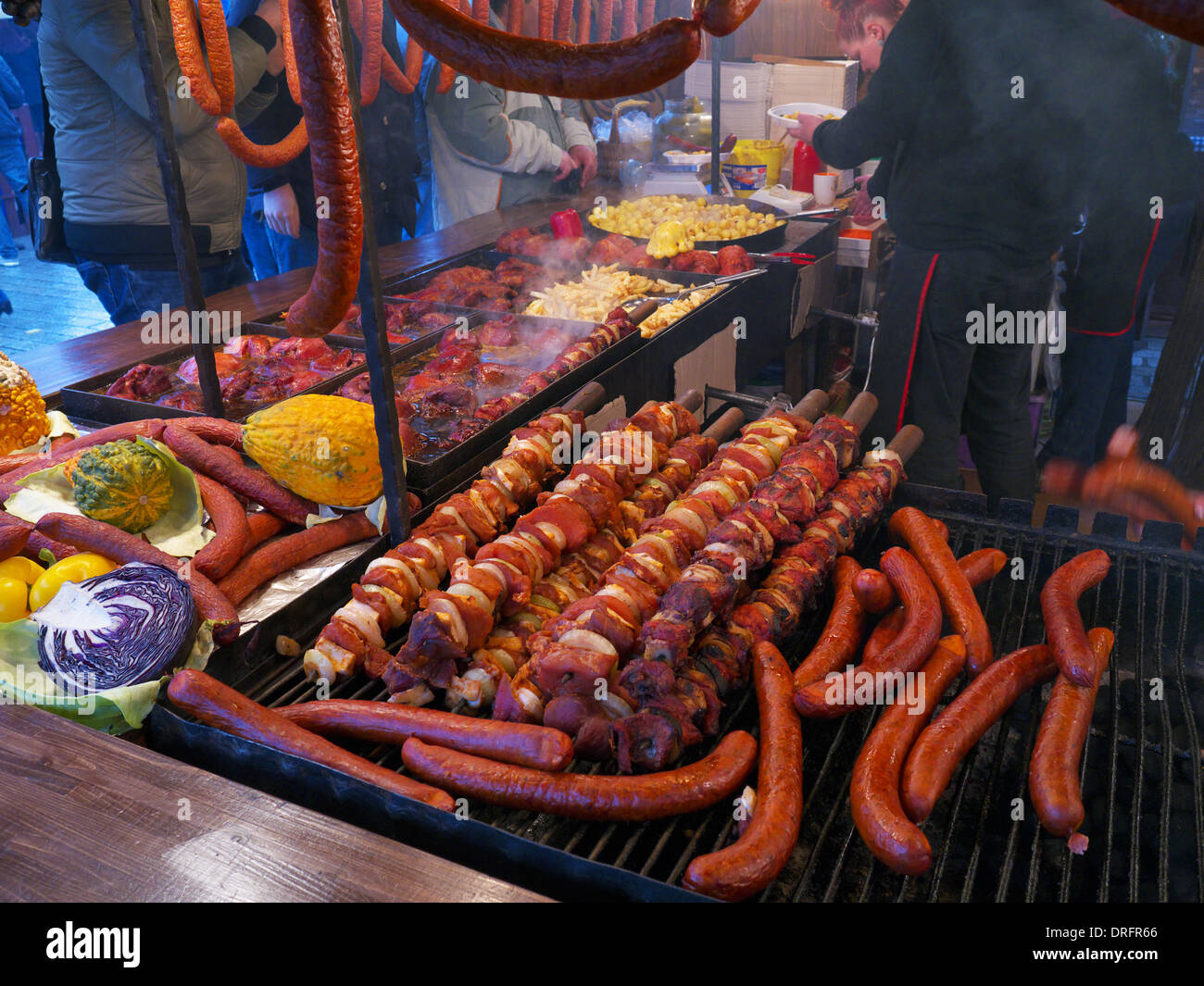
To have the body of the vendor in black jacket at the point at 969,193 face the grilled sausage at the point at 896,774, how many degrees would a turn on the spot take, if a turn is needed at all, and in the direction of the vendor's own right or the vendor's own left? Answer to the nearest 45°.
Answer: approximately 135° to the vendor's own left

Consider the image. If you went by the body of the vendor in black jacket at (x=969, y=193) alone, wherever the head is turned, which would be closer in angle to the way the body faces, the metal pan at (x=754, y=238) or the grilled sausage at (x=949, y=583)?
the metal pan

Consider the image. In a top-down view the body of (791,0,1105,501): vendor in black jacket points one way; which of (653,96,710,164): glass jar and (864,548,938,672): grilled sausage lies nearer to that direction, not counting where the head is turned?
the glass jar

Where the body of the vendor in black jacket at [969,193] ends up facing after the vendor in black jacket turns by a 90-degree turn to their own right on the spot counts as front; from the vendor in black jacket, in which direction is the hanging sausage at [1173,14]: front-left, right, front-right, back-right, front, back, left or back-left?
back-right

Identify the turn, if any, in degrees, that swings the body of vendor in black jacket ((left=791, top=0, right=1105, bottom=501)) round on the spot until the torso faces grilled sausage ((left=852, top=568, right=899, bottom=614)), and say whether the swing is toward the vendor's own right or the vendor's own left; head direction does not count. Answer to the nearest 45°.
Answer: approximately 135° to the vendor's own left

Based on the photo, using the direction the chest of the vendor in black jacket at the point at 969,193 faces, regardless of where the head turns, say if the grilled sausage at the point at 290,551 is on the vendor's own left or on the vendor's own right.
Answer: on the vendor's own left

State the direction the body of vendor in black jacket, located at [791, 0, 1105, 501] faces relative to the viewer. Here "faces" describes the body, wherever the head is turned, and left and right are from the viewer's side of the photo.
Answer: facing away from the viewer and to the left of the viewer

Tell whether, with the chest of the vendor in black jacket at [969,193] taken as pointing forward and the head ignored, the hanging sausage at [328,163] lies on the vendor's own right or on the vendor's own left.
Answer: on the vendor's own left
